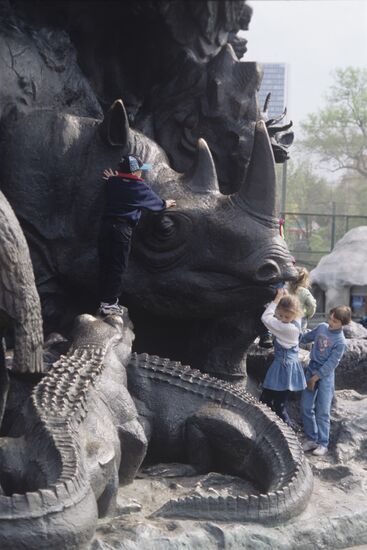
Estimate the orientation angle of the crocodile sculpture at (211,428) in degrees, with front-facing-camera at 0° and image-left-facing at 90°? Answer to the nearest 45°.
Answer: approximately 90°

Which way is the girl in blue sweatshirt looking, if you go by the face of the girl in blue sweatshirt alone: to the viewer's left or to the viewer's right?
to the viewer's left

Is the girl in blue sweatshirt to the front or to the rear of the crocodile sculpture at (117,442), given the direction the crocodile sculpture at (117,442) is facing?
to the front

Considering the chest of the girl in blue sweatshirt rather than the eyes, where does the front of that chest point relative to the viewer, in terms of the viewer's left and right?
facing the viewer and to the left of the viewer
